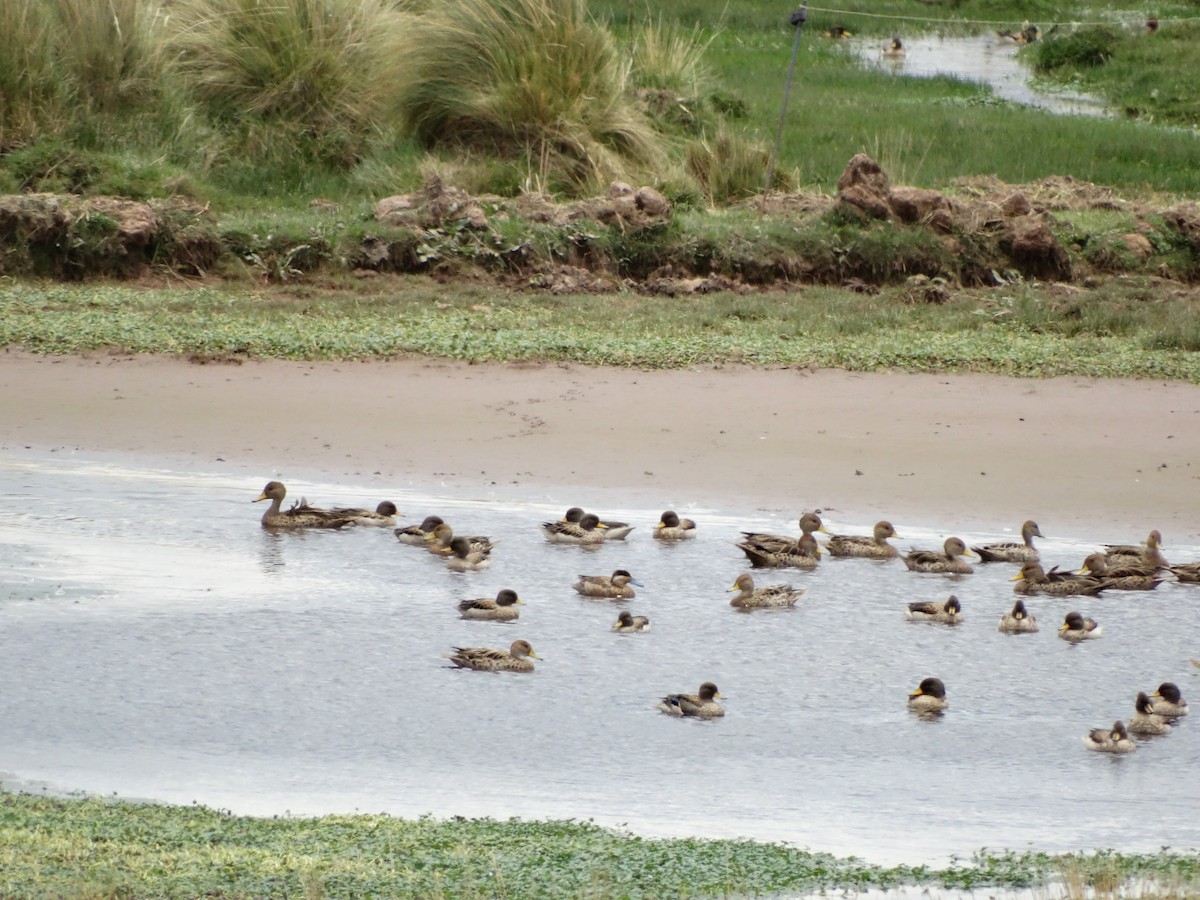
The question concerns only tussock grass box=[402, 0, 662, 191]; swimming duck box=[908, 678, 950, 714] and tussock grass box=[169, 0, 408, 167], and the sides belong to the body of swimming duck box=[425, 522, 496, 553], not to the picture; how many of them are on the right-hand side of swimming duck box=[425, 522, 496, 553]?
2

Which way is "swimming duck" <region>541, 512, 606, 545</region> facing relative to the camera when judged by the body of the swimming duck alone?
to the viewer's right

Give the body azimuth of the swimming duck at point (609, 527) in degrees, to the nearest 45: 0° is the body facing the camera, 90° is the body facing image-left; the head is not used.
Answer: approximately 90°

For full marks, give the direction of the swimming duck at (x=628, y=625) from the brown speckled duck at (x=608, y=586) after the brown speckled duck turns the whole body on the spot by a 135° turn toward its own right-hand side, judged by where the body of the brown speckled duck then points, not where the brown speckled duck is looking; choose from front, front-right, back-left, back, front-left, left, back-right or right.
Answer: front-left

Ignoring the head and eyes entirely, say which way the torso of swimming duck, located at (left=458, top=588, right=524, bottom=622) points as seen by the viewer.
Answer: to the viewer's right

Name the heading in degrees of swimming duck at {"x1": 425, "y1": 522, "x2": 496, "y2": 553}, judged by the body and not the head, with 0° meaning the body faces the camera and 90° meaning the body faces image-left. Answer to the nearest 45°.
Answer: approximately 90°

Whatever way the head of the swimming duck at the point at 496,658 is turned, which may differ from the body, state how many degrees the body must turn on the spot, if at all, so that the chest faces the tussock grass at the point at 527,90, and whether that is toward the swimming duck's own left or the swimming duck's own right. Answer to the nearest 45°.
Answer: approximately 90° to the swimming duck's own left

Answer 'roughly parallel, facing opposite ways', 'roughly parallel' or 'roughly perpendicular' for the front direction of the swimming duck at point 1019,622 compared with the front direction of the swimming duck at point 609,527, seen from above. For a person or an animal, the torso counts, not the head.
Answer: roughly perpendicular

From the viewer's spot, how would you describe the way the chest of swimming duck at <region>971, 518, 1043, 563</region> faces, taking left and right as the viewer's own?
facing to the right of the viewer

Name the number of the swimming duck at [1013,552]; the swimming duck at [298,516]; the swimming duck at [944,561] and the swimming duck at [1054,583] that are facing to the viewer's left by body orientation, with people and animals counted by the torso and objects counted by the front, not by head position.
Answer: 2

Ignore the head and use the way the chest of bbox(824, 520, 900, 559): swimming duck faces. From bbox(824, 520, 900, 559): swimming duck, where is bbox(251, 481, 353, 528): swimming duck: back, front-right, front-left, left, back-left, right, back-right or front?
back

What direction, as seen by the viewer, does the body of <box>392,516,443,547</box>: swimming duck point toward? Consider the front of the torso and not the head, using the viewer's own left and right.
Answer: facing to the right of the viewer

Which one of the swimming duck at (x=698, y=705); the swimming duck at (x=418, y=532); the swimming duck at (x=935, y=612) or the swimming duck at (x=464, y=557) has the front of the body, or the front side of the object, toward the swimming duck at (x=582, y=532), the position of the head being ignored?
the swimming duck at (x=418, y=532)

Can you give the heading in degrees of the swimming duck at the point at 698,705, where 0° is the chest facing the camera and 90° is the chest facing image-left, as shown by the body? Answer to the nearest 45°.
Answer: approximately 270°

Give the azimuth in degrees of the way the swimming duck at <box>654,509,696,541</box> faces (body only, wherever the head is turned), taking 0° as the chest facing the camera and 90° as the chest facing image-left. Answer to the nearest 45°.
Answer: approximately 45°

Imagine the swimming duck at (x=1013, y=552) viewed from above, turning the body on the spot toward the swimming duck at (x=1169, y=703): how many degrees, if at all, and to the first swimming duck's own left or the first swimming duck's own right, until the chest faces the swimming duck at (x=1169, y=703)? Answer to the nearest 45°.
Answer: approximately 90° to the first swimming duck's own right

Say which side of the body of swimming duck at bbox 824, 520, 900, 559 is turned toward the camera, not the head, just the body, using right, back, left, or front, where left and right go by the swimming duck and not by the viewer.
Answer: right
